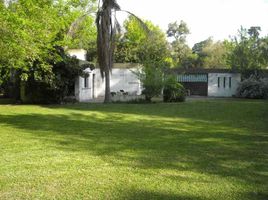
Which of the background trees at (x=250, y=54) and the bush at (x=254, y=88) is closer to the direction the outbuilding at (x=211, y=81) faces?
the bush

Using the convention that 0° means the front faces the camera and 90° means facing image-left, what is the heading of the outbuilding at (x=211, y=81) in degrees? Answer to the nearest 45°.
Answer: approximately 0°

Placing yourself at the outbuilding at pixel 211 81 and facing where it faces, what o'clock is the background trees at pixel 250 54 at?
The background trees is roughly at 8 o'clock from the outbuilding.

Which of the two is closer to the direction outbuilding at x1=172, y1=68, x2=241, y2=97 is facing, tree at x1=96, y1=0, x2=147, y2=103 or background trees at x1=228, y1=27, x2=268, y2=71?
the tree

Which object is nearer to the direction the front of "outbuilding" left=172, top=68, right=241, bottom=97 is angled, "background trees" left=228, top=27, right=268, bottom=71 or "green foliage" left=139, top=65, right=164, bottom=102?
the green foliage

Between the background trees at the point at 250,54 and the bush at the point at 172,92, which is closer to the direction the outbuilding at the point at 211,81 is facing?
the bush

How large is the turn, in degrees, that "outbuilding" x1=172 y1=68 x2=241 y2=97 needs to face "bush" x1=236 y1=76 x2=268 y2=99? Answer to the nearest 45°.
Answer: approximately 45° to its left

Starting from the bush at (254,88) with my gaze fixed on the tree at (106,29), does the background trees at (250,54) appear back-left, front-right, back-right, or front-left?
back-right
